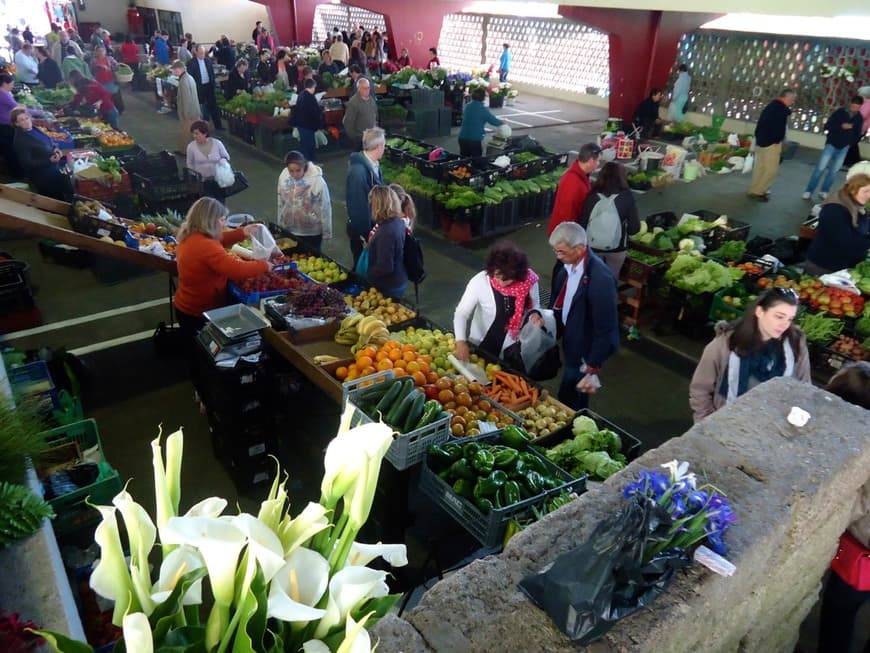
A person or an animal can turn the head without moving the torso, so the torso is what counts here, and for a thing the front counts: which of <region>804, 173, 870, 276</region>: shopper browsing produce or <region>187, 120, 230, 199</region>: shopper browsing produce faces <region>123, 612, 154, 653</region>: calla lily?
<region>187, 120, 230, 199</region>: shopper browsing produce

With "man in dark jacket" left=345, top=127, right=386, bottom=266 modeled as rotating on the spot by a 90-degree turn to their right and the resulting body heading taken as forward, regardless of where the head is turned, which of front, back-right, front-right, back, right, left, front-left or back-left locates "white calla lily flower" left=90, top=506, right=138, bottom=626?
front

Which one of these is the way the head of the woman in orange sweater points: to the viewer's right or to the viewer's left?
to the viewer's right

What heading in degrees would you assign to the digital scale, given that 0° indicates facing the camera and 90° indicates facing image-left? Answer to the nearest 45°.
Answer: approximately 45°

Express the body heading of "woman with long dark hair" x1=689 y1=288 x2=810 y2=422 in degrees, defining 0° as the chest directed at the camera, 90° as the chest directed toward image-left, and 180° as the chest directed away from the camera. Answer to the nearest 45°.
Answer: approximately 315°

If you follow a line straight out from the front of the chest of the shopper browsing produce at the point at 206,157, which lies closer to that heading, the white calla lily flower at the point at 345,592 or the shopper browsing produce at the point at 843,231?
the white calla lily flower

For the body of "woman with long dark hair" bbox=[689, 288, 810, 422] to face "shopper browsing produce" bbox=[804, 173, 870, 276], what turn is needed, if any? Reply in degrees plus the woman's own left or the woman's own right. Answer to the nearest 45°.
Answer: approximately 135° to the woman's own left
